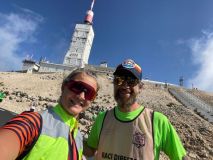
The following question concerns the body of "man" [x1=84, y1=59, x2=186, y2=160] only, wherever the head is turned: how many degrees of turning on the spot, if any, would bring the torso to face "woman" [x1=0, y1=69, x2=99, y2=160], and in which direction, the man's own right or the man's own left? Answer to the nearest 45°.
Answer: approximately 45° to the man's own right

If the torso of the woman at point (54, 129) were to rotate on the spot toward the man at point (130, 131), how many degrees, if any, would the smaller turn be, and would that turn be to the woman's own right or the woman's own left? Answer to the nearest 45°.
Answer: approximately 90° to the woman's own left

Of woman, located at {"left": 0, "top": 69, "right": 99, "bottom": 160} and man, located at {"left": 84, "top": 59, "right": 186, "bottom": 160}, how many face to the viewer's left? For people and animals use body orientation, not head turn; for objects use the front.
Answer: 0

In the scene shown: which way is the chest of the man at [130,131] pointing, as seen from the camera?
toward the camera

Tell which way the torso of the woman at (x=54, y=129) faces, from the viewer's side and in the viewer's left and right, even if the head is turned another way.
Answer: facing the viewer and to the right of the viewer
